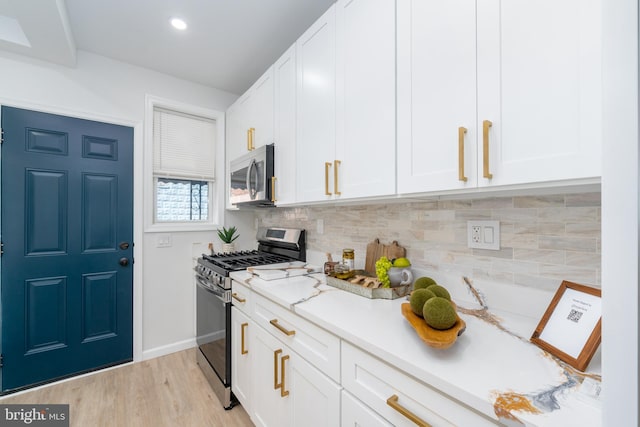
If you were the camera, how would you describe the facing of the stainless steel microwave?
facing the viewer and to the left of the viewer

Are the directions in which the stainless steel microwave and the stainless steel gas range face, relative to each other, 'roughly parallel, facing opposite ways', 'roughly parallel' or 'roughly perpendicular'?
roughly parallel

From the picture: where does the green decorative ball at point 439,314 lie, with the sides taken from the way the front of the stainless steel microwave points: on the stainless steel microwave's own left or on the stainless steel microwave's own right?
on the stainless steel microwave's own left

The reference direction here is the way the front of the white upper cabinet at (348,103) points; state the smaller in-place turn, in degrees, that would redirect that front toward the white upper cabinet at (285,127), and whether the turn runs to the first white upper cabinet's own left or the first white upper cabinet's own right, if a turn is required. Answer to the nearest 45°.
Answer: approximately 90° to the first white upper cabinet's own right

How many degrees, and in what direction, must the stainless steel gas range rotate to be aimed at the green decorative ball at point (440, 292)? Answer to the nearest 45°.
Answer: approximately 90° to its left

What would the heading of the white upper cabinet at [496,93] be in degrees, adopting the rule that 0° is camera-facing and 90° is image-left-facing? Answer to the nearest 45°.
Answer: approximately 45°

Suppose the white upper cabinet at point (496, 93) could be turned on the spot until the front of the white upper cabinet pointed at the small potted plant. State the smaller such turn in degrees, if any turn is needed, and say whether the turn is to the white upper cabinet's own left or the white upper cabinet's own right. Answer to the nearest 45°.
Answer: approximately 45° to the white upper cabinet's own right

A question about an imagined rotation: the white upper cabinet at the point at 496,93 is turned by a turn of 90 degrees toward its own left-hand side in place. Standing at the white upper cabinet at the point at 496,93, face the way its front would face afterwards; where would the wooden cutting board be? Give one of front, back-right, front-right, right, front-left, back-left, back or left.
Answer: back

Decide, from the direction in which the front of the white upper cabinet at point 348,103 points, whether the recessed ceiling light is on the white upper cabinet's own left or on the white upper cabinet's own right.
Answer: on the white upper cabinet's own right

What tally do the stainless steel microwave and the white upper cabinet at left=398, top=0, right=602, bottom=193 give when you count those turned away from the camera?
0

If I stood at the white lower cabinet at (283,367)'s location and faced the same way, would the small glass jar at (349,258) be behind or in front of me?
behind
